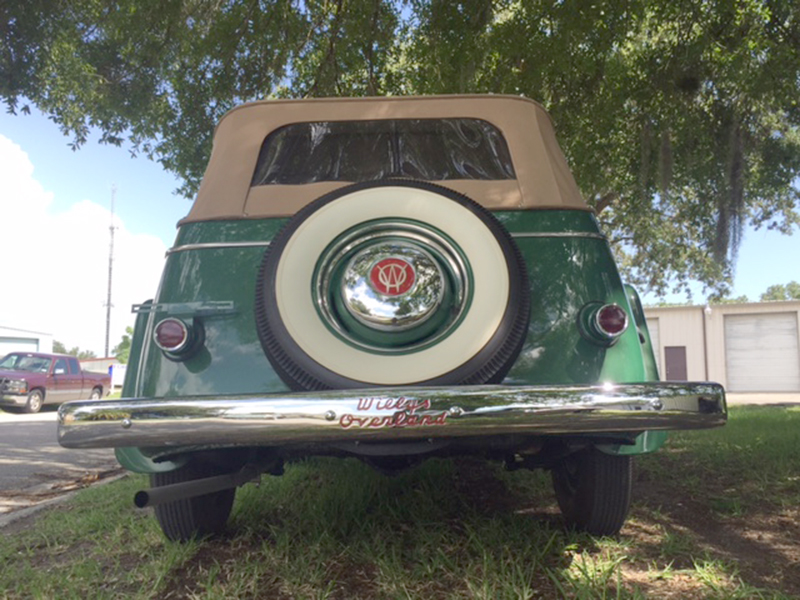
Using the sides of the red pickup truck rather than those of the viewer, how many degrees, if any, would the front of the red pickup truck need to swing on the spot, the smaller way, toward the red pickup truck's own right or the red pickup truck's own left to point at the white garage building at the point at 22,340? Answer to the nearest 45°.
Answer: approximately 135° to the red pickup truck's own right

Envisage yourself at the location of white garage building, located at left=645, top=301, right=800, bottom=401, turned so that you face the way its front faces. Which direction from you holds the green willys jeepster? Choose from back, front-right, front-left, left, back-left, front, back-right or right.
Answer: front

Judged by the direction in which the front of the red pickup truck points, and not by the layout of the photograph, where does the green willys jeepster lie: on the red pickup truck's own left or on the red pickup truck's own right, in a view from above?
on the red pickup truck's own left

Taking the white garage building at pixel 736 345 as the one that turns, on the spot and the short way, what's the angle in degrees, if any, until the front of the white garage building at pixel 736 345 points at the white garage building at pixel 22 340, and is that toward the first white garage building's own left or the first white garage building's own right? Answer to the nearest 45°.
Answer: approximately 90° to the first white garage building's own right

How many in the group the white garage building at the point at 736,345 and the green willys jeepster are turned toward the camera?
1

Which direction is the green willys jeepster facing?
away from the camera

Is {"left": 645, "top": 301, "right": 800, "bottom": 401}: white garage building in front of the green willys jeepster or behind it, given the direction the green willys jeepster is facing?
in front

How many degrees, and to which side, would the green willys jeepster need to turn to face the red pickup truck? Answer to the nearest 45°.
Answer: approximately 45° to its left

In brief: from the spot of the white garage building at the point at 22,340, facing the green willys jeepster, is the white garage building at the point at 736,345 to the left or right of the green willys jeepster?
left

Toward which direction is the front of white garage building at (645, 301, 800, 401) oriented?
toward the camera

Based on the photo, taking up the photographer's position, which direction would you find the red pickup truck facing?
facing the viewer and to the left of the viewer

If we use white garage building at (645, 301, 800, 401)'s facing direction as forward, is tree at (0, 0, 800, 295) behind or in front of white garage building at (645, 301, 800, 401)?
in front
